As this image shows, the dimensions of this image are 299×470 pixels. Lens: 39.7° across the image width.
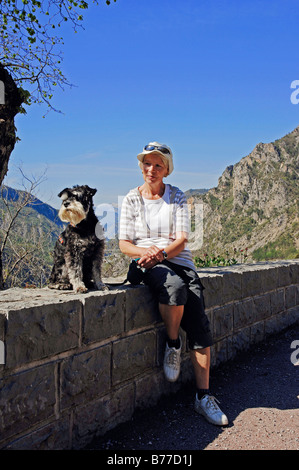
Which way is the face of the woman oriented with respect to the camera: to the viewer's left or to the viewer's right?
to the viewer's left

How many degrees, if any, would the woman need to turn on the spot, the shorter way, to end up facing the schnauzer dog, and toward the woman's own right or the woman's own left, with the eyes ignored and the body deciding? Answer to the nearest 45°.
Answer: approximately 90° to the woman's own right

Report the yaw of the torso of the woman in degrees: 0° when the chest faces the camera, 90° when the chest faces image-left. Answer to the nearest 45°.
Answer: approximately 0°
